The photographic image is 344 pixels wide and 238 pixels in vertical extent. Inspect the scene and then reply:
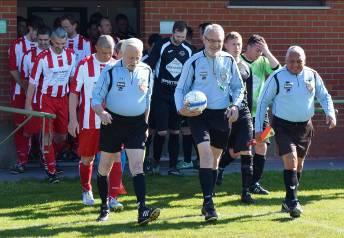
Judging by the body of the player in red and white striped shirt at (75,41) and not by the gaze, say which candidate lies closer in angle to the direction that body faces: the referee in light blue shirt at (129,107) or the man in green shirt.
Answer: the referee in light blue shirt

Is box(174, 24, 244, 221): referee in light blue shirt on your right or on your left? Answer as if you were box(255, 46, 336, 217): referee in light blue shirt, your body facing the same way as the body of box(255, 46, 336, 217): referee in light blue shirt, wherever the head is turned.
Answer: on your right

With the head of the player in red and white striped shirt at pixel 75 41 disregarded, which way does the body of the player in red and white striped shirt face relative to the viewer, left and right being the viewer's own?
facing the viewer and to the left of the viewer

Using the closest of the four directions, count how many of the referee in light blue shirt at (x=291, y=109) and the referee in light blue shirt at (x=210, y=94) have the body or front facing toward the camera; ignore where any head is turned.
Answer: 2

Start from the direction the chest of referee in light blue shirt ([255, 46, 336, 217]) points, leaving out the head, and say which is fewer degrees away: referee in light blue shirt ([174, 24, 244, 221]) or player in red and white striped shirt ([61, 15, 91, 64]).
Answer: the referee in light blue shirt

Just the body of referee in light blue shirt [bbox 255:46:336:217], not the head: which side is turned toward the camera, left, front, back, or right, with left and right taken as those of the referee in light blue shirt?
front

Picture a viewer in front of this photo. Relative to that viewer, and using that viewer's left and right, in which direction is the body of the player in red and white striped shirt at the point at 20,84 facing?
facing the viewer and to the right of the viewer

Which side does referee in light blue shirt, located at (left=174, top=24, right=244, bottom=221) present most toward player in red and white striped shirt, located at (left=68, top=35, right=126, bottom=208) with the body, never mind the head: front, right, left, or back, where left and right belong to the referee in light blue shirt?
right

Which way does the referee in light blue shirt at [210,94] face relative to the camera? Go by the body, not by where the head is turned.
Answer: toward the camera
